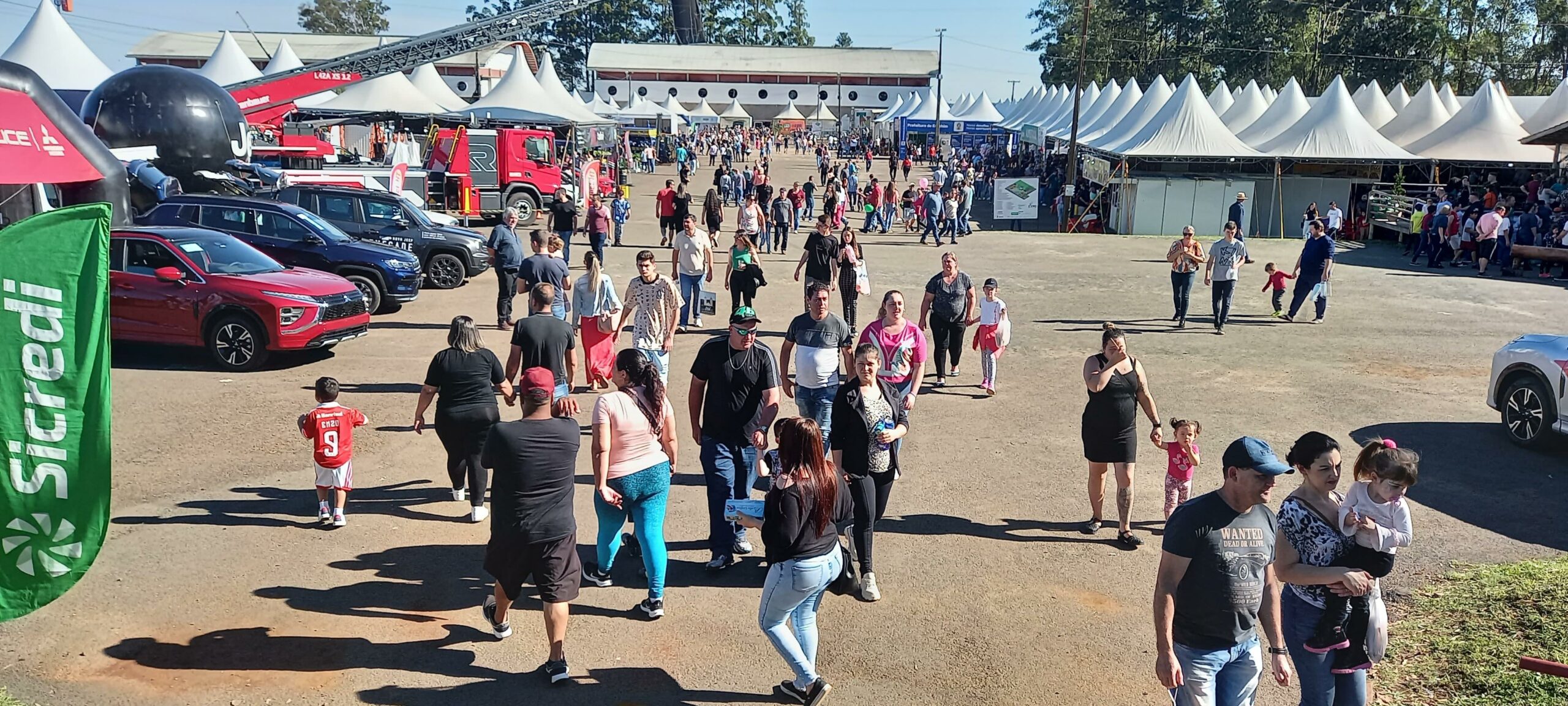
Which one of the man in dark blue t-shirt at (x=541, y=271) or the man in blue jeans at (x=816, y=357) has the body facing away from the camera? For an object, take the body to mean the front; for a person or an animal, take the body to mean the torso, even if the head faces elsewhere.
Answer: the man in dark blue t-shirt

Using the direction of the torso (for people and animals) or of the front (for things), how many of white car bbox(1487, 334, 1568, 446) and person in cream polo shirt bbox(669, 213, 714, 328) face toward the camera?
1

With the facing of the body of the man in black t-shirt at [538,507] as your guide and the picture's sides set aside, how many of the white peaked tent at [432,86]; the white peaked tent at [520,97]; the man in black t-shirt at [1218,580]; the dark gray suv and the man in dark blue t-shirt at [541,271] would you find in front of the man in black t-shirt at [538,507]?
4

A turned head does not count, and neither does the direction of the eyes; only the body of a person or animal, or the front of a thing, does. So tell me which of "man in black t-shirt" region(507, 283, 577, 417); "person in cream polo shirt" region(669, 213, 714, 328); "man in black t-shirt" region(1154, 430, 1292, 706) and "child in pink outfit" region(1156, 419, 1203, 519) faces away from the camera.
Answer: "man in black t-shirt" region(507, 283, 577, 417)

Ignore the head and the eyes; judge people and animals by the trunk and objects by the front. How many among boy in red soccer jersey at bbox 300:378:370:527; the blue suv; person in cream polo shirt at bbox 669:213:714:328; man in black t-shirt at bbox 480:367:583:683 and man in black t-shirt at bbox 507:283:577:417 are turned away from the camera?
3

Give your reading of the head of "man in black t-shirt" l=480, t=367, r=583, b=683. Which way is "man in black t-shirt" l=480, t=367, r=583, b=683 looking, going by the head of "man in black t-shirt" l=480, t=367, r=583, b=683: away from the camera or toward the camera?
away from the camera

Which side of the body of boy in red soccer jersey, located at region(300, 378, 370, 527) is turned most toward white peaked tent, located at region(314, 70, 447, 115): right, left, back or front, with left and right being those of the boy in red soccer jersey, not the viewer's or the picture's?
front

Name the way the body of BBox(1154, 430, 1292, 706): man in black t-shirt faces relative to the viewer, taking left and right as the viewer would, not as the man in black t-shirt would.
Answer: facing the viewer and to the right of the viewer

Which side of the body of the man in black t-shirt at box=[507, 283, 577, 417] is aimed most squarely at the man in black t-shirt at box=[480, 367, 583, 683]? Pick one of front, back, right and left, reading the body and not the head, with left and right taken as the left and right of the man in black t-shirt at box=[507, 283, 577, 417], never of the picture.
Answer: back

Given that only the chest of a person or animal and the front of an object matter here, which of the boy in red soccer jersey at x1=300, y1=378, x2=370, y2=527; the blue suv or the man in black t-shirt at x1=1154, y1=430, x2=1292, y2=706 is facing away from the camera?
the boy in red soccer jersey

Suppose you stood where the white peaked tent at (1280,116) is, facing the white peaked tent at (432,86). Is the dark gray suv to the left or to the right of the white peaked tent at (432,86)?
left

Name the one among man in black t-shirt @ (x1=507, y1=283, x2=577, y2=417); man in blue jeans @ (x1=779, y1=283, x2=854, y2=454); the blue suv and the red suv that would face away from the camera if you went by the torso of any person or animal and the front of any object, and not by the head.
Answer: the man in black t-shirt

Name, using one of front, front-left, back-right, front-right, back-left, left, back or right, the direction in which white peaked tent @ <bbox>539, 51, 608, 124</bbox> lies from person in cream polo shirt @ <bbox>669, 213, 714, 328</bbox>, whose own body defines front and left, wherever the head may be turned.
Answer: back
